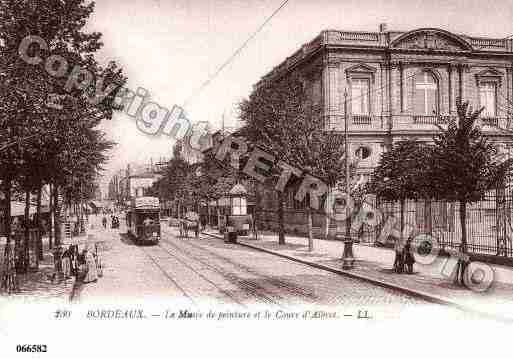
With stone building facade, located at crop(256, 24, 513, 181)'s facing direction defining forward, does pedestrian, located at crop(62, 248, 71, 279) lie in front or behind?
in front

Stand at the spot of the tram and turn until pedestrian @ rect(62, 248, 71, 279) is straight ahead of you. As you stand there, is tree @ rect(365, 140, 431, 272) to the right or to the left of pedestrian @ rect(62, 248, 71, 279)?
left

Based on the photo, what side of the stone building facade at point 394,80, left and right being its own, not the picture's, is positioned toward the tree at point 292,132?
right

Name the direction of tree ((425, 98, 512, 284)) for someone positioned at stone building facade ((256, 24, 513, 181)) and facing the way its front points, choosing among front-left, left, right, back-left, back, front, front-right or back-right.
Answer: front

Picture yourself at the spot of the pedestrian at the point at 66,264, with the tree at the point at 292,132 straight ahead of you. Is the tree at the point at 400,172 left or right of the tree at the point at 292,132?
right

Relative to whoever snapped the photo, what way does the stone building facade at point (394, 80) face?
facing the viewer

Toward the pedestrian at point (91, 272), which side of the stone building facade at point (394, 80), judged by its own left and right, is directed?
front

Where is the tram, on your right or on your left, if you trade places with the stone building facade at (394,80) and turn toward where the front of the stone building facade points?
on your right

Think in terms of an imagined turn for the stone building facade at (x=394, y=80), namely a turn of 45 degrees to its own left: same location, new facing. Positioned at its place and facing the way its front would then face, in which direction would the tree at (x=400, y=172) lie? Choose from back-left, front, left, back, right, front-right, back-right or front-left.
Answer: front-right
